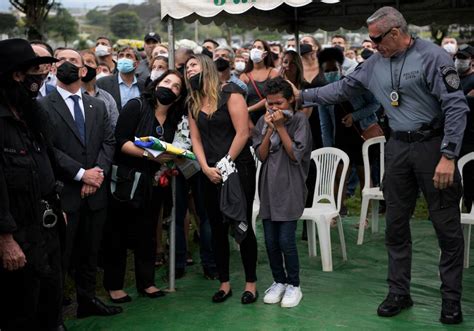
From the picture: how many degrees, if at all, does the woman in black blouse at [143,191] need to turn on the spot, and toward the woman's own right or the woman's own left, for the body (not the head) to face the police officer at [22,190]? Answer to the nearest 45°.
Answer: approximately 90° to the woman's own right

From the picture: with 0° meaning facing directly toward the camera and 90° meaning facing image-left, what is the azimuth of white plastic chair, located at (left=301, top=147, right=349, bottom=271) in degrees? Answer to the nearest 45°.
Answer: approximately 45°

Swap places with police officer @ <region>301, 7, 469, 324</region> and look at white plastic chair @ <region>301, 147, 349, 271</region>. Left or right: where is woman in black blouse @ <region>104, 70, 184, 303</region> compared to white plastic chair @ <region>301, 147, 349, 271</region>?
left

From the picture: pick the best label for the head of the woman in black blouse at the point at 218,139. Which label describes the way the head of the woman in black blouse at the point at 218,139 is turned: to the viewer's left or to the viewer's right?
to the viewer's left

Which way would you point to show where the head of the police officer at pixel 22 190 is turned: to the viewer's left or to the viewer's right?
to the viewer's right

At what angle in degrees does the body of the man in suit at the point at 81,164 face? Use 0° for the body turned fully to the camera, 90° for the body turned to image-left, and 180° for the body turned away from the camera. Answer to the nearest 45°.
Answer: approximately 315°

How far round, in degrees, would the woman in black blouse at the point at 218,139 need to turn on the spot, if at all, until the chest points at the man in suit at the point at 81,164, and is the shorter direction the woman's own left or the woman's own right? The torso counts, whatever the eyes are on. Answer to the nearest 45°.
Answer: approximately 45° to the woman's own right

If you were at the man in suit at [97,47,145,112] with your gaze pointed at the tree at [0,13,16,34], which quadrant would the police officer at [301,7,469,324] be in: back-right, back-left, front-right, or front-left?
back-right
